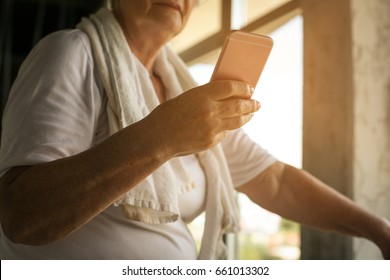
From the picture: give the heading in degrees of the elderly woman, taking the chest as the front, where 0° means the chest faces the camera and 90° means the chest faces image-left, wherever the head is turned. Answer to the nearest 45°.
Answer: approximately 315°
